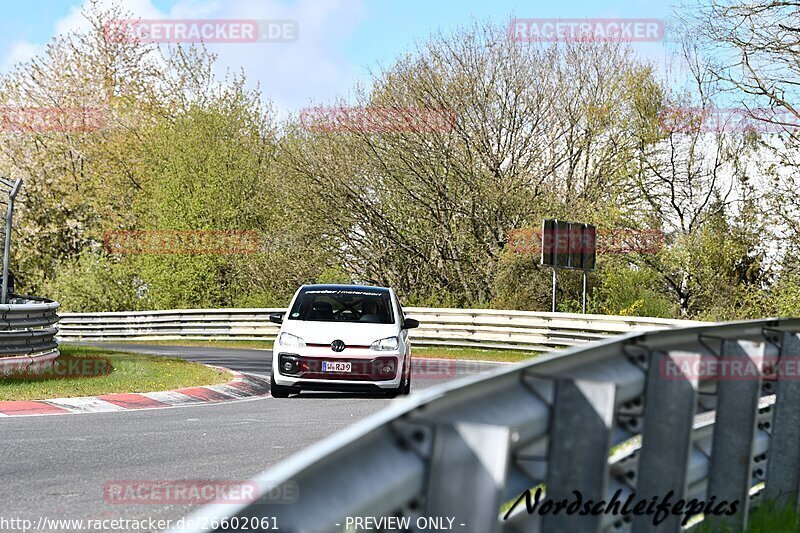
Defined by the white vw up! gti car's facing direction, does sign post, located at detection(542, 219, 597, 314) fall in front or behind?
behind

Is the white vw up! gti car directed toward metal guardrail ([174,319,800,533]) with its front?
yes

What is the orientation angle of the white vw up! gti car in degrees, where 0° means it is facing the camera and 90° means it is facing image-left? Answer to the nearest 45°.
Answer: approximately 0°

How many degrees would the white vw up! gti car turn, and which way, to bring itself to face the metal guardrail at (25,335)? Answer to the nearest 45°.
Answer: approximately 90° to its right

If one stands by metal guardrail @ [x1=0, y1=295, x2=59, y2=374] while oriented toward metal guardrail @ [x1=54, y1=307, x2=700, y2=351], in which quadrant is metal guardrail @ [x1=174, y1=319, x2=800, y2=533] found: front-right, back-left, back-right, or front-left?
back-right

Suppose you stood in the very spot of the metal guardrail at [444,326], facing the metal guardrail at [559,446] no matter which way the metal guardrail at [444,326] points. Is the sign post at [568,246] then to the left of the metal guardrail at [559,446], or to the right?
left

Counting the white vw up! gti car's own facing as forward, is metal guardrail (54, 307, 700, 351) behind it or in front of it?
behind
